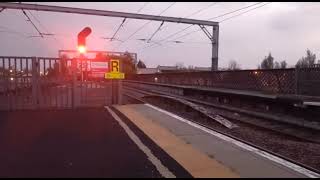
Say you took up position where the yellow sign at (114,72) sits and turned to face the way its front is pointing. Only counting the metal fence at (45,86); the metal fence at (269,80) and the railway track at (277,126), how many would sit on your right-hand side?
1

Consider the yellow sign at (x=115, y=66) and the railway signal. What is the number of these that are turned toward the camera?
2

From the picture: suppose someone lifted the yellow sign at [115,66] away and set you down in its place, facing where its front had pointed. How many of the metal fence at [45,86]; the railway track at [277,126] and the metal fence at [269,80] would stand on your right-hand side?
1

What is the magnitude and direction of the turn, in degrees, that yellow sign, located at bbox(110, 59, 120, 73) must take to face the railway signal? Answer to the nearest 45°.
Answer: approximately 135° to its right

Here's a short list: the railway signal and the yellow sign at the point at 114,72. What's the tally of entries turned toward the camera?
2

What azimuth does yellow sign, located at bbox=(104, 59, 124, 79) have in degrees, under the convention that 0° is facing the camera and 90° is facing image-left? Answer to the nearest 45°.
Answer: approximately 0°

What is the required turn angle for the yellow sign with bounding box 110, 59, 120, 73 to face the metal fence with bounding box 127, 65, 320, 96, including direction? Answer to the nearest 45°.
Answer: approximately 90° to its left
